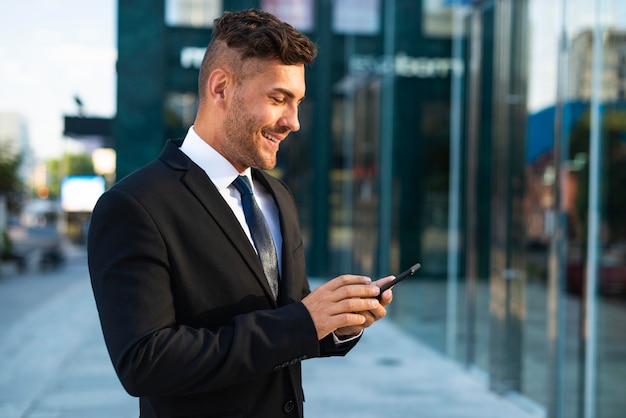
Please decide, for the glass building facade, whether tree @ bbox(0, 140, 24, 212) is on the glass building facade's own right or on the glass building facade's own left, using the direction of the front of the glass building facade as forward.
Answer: on the glass building facade's own right

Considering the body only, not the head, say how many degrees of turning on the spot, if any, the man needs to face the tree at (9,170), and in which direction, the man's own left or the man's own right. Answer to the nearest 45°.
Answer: approximately 135° to the man's own left

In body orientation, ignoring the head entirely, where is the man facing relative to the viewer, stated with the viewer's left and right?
facing the viewer and to the right of the viewer

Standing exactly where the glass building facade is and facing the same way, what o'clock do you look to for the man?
The man is roughly at 11 o'clock from the glass building facade.

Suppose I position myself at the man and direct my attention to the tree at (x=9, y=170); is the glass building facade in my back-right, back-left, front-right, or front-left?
front-right

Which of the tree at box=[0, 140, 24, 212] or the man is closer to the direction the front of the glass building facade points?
the man

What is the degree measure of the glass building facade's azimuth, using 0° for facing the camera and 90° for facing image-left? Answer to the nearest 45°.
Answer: approximately 45°
